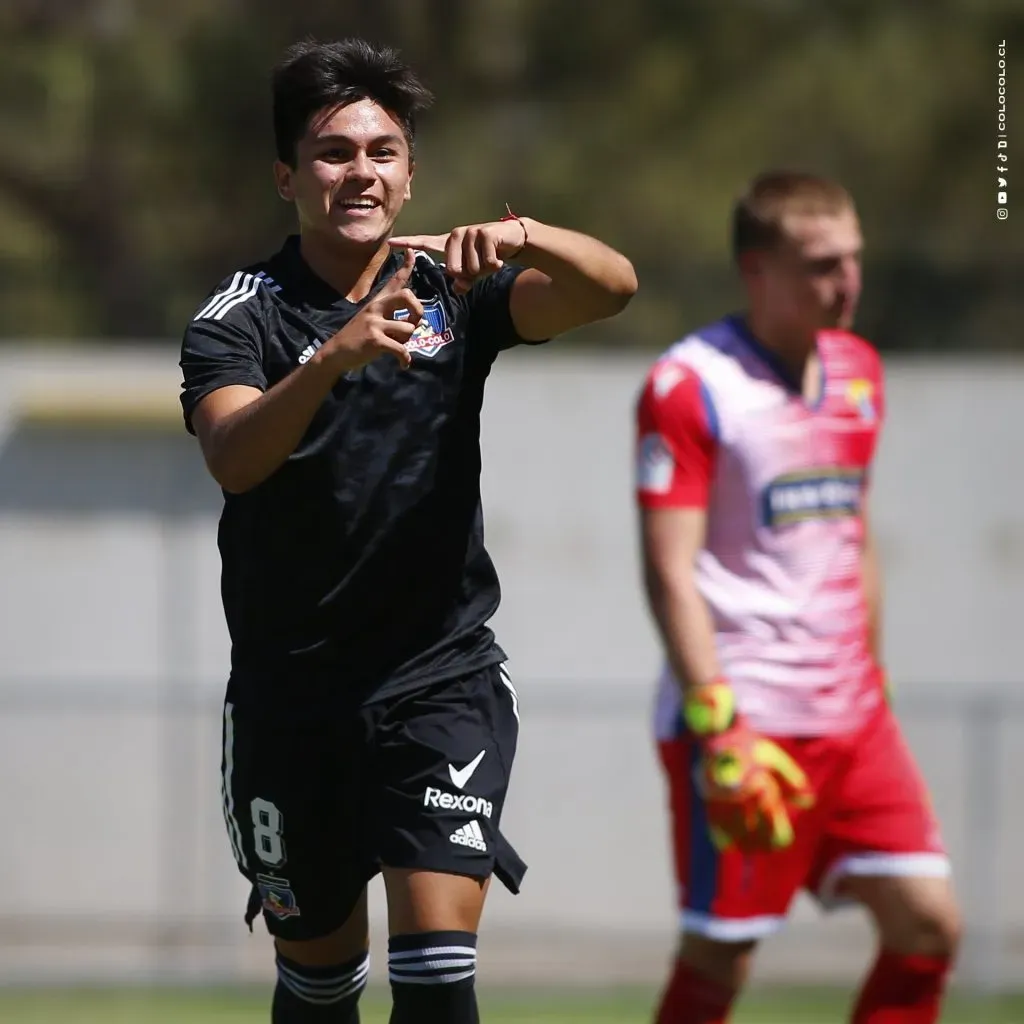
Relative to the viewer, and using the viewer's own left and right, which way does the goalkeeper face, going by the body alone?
facing the viewer and to the right of the viewer

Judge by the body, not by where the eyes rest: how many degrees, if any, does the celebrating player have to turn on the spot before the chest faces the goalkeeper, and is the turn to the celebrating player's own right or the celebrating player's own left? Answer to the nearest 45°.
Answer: approximately 135° to the celebrating player's own left

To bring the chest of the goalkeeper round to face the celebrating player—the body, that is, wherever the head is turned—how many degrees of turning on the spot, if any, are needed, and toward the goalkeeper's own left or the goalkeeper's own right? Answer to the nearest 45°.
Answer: approximately 90° to the goalkeeper's own right

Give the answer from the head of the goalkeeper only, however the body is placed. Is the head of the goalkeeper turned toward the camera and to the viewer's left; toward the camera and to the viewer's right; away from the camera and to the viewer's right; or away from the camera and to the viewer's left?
toward the camera and to the viewer's right

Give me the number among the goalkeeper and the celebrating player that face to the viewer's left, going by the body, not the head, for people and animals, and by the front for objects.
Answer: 0
